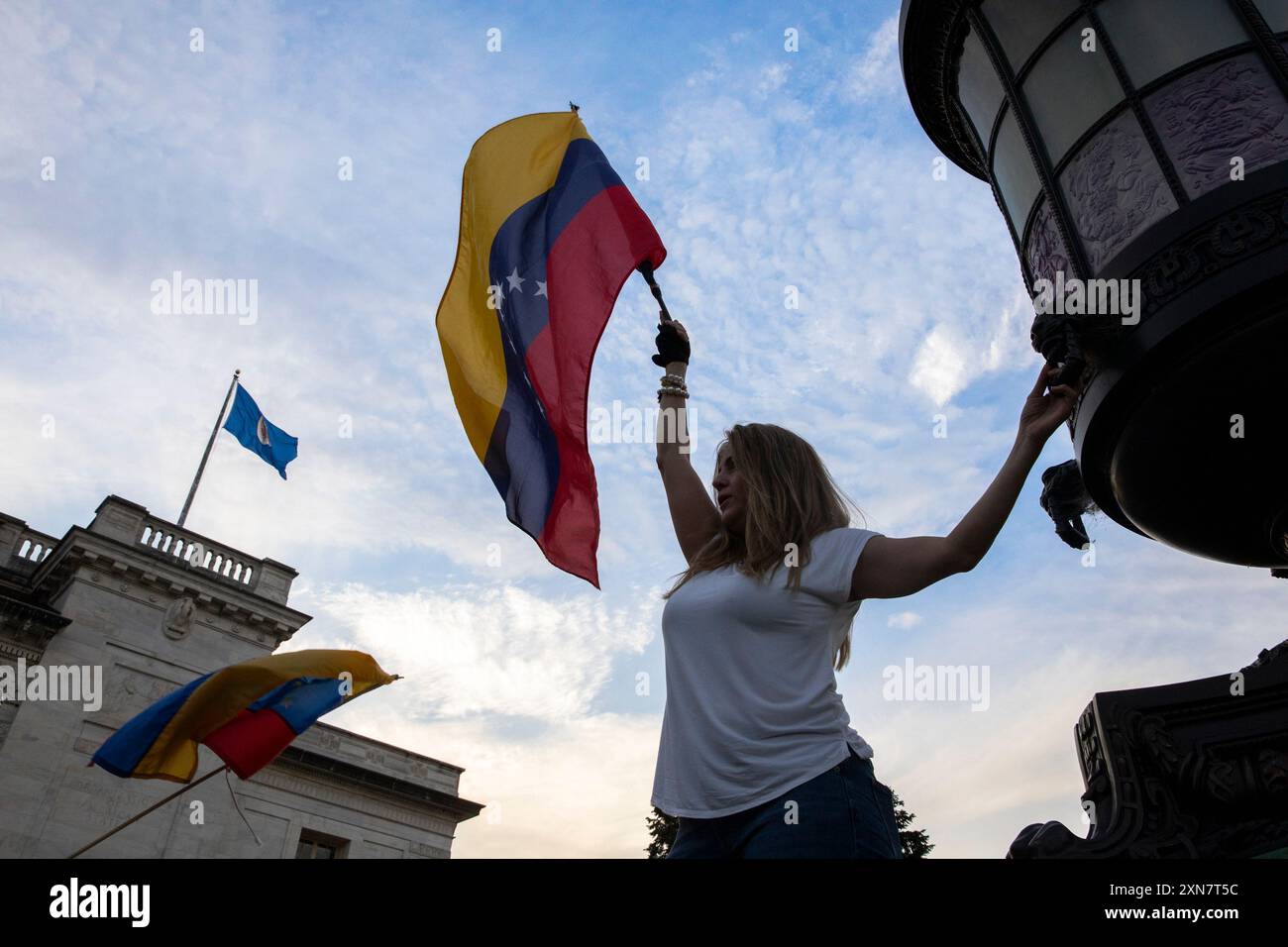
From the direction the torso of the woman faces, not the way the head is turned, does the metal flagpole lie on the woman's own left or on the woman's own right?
on the woman's own right

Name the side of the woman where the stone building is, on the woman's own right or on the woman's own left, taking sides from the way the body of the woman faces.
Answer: on the woman's own right

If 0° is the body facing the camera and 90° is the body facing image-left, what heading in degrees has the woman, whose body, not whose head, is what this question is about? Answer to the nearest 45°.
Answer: approximately 45°

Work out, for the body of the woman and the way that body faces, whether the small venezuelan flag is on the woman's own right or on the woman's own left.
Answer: on the woman's own right
